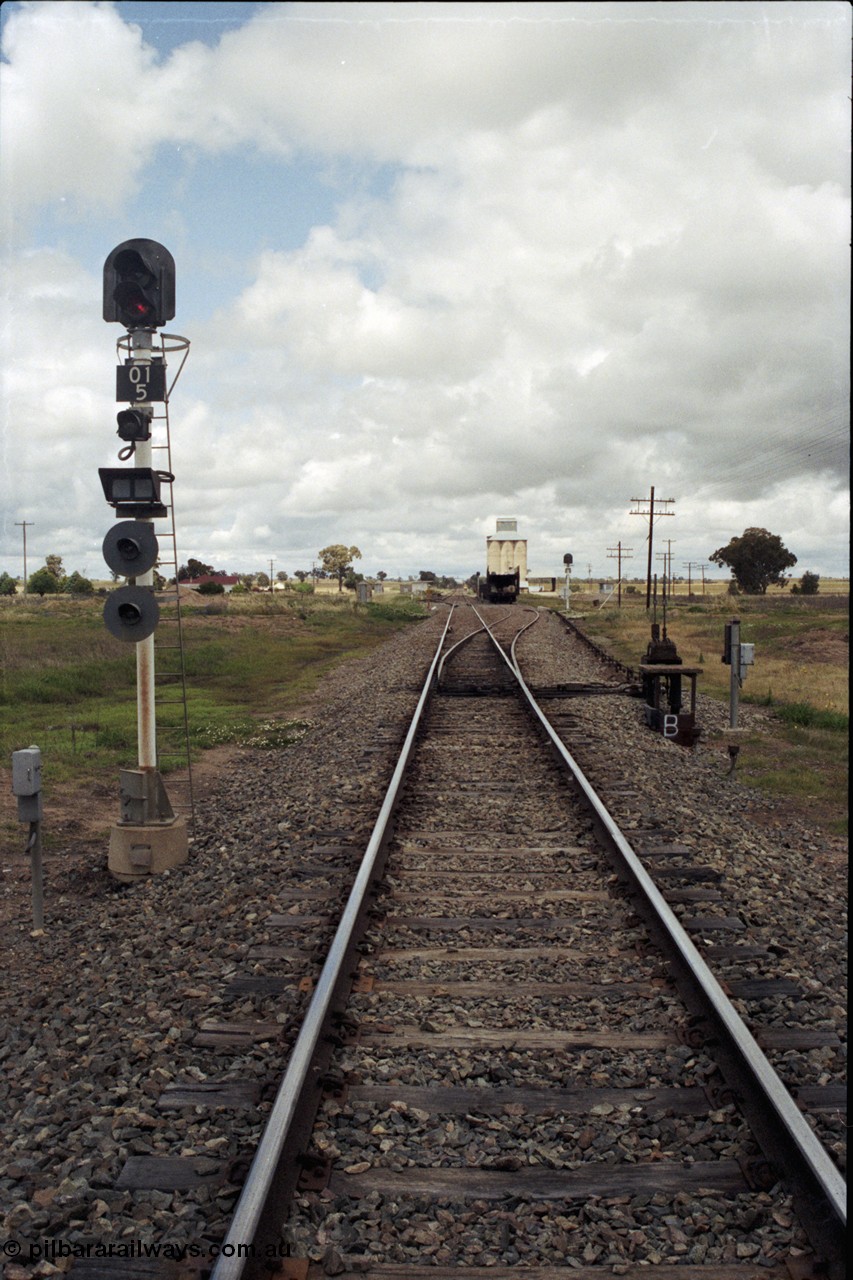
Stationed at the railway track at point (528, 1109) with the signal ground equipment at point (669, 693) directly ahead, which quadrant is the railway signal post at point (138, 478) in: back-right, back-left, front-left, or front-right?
front-left

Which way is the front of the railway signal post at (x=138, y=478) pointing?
toward the camera

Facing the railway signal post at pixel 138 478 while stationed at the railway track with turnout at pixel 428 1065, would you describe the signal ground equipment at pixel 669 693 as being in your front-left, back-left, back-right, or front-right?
front-right

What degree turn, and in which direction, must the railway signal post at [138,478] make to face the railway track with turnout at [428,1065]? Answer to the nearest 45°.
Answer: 0° — it already faces it

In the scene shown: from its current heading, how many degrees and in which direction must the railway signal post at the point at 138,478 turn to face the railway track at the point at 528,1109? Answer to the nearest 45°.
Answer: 0° — it already faces it

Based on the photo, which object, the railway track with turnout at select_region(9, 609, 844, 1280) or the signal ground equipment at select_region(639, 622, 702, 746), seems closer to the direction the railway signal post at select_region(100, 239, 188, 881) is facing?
the railway track with turnout

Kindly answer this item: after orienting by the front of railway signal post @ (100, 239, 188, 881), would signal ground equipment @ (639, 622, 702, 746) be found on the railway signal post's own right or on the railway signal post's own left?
on the railway signal post's own left

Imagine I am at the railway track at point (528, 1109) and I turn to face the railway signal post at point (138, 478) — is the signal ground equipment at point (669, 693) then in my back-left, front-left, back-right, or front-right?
front-right

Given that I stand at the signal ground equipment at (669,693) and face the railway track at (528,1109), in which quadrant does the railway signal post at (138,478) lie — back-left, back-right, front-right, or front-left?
front-right
